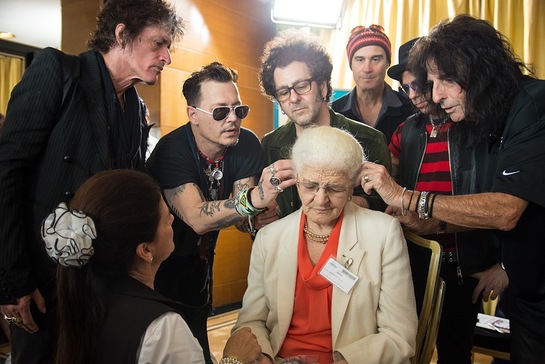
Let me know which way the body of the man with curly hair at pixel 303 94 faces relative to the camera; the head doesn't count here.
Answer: toward the camera

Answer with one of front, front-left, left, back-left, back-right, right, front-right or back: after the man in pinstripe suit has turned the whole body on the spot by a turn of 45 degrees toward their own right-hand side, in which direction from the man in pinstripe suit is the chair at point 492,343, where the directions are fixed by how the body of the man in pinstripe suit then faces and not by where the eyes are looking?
left

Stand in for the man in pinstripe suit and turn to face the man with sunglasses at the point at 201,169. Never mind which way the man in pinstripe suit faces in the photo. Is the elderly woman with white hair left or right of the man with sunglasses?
right

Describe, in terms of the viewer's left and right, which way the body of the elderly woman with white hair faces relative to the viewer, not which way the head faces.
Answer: facing the viewer

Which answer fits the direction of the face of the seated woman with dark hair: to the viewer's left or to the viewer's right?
to the viewer's right

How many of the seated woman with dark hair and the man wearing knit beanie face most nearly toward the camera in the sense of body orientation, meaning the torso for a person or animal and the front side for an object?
1

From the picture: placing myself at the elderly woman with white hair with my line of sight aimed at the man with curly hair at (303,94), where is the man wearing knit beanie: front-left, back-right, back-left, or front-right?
front-right

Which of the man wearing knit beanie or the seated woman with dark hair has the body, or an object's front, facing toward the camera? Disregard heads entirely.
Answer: the man wearing knit beanie

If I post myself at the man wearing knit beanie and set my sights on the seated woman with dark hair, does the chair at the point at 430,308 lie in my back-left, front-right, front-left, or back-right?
front-left

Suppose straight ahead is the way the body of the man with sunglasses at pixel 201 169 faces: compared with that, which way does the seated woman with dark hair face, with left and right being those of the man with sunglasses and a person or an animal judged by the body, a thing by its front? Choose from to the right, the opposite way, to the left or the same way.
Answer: to the left

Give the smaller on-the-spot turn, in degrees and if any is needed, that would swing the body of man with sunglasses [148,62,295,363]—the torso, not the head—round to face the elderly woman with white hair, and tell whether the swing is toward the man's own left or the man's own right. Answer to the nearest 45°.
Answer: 0° — they already face them

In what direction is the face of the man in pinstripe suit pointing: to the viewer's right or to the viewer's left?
to the viewer's right

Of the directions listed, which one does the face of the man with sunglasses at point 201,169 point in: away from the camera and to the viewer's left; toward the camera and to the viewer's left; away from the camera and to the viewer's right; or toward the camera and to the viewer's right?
toward the camera and to the viewer's right

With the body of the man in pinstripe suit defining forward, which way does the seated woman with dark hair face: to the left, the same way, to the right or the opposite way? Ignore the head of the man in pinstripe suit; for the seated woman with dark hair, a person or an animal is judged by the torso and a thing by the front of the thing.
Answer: to the left

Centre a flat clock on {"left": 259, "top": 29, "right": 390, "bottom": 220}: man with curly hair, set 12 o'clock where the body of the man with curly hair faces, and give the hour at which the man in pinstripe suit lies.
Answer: The man in pinstripe suit is roughly at 2 o'clock from the man with curly hair.
